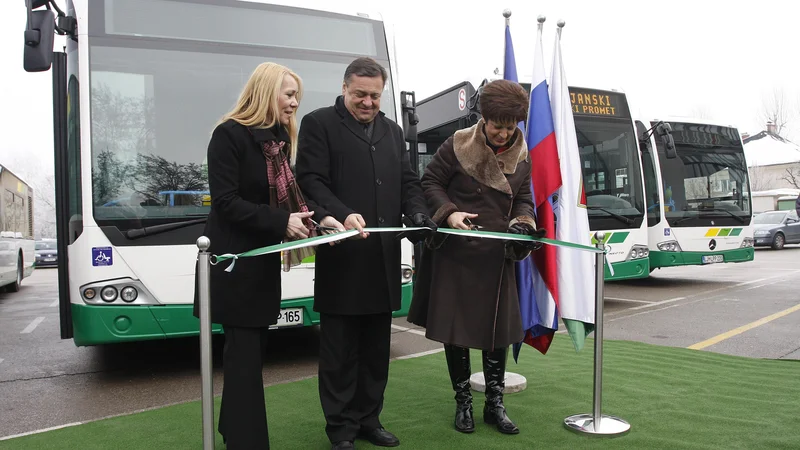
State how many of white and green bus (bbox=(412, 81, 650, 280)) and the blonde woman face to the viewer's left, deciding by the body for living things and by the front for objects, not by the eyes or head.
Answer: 0

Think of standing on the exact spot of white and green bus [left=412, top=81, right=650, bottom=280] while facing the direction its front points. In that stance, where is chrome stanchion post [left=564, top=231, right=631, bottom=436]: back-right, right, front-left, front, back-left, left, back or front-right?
front-right

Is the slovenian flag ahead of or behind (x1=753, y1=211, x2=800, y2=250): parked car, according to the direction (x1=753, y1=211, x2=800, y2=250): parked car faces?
ahead

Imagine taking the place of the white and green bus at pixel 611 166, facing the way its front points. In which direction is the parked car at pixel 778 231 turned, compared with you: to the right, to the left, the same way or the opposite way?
to the right

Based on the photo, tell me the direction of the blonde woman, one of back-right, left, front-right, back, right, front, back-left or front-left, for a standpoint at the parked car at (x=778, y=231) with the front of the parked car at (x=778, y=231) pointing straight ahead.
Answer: front-left

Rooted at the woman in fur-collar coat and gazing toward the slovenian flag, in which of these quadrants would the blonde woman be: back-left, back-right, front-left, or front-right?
back-left

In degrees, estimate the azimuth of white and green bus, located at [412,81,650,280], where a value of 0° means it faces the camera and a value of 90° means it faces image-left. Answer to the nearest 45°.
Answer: approximately 315°

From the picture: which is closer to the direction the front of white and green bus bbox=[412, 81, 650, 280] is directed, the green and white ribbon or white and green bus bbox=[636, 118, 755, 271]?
the green and white ribbon

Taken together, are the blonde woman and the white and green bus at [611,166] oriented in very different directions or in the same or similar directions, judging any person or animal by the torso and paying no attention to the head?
same or similar directions

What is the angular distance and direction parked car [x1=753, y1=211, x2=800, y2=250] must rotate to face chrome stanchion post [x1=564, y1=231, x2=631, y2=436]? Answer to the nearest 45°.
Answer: approximately 45° to its left

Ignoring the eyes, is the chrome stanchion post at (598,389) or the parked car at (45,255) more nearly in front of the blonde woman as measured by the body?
the chrome stanchion post

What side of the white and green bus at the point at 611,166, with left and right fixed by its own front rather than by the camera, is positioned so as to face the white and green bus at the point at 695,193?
left

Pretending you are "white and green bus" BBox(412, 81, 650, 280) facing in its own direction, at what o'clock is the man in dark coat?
The man in dark coat is roughly at 2 o'clock from the white and green bus.

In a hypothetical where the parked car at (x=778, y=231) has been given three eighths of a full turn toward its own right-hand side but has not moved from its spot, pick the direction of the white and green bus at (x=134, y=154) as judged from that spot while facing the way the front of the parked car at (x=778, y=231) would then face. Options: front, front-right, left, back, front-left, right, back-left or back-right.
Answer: back
